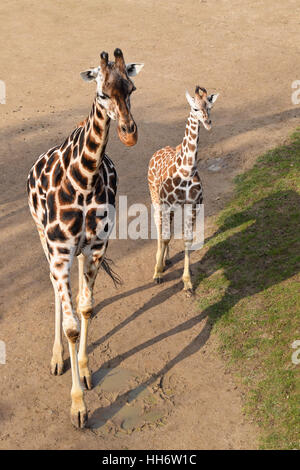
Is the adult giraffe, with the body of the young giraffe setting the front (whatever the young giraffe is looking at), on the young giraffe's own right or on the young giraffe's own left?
on the young giraffe's own right
